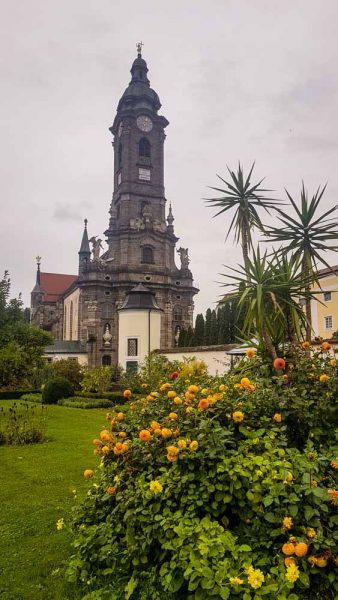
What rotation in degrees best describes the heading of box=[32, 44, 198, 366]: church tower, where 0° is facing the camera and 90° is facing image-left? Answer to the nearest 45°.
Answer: approximately 315°

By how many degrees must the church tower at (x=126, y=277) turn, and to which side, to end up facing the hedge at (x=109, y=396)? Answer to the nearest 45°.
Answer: approximately 45° to its right

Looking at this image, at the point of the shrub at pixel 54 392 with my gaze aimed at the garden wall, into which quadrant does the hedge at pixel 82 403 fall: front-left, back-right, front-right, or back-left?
front-right

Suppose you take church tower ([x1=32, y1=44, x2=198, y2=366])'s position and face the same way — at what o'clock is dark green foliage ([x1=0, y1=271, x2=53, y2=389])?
The dark green foliage is roughly at 2 o'clock from the church tower.

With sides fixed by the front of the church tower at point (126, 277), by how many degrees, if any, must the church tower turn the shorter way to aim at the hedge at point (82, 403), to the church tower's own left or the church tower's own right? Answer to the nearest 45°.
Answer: approximately 45° to the church tower's own right

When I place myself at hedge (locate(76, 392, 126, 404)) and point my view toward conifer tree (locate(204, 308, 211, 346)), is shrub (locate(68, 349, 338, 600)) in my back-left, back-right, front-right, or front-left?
back-right

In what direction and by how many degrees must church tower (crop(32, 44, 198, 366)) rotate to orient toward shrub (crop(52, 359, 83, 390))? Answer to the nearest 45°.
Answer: approximately 45° to its right

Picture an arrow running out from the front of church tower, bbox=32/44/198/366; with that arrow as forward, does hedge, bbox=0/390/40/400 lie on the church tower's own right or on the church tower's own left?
on the church tower's own right
